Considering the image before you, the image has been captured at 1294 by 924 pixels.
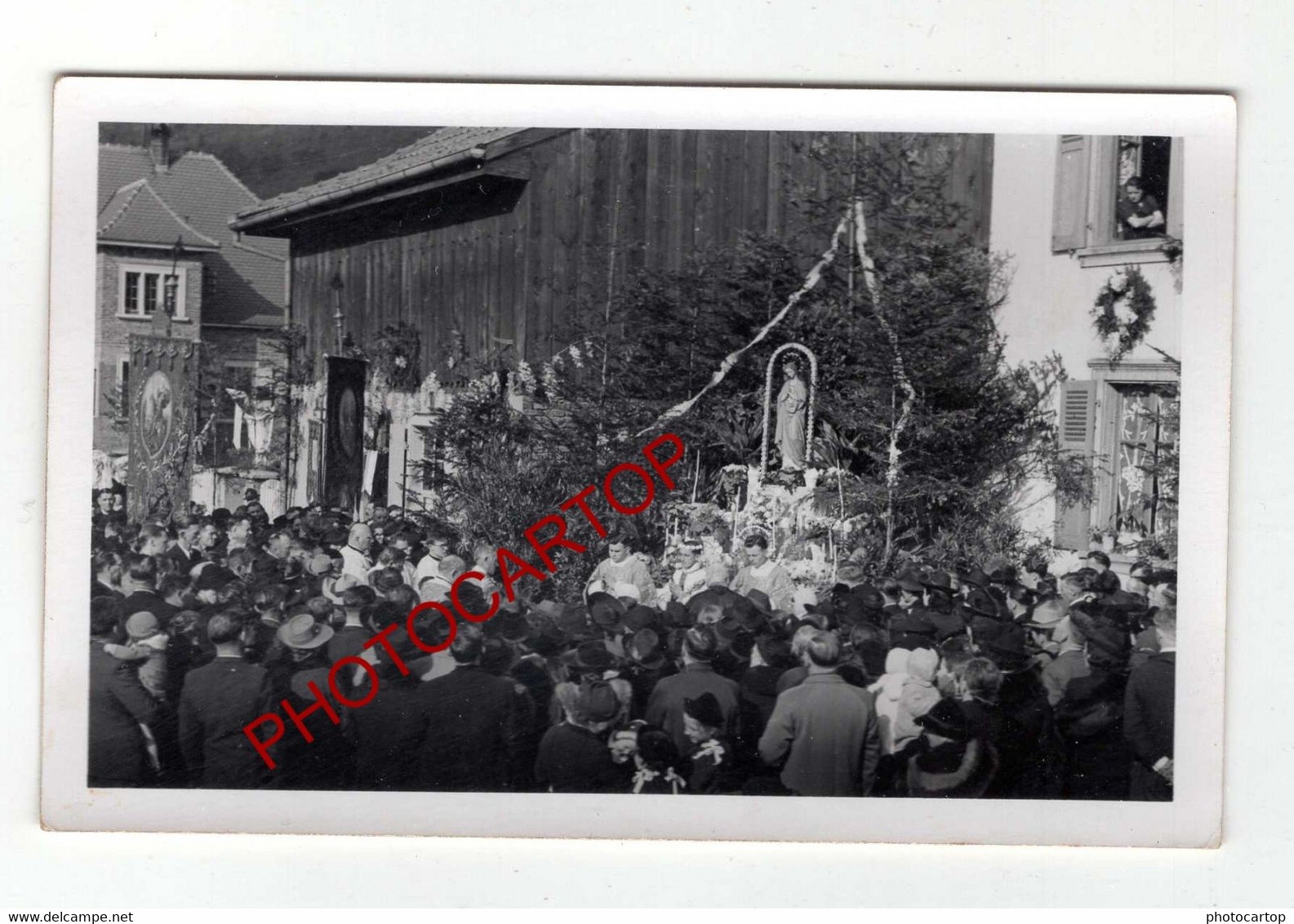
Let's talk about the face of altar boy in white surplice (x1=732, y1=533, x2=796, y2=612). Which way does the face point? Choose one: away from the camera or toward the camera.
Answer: toward the camera

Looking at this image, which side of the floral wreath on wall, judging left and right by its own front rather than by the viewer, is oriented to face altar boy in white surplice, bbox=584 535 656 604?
right

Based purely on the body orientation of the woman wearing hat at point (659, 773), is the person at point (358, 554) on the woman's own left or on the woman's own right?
on the woman's own left

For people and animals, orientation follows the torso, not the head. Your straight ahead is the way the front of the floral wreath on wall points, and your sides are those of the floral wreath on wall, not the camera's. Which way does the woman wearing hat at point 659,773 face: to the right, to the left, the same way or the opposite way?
the opposite way

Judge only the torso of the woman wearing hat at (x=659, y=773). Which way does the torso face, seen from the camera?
away from the camera
